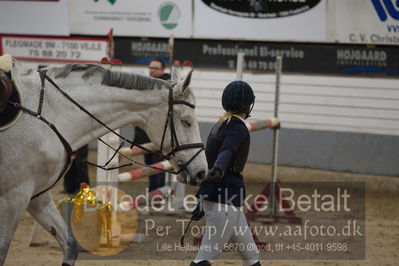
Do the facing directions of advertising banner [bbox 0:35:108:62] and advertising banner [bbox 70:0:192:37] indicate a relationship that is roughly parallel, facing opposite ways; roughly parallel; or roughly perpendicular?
roughly parallel

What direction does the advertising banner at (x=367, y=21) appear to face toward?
toward the camera

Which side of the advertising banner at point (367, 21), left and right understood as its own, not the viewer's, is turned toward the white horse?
front

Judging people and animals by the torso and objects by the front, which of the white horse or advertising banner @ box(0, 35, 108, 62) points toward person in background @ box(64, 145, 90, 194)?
the advertising banner

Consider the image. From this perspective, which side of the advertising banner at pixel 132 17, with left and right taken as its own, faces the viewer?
front

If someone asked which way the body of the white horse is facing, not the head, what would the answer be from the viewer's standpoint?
to the viewer's right

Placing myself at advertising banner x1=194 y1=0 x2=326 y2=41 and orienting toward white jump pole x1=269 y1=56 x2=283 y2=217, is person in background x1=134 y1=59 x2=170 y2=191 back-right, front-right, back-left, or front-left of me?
front-right

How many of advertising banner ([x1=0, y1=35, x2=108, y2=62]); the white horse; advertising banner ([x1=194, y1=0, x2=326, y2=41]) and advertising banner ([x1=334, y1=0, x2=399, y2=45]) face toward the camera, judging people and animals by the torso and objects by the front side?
3

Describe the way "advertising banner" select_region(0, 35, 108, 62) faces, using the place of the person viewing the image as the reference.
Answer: facing the viewer

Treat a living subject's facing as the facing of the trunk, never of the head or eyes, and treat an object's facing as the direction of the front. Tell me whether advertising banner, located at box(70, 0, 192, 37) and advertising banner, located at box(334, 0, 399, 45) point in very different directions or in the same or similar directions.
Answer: same or similar directions

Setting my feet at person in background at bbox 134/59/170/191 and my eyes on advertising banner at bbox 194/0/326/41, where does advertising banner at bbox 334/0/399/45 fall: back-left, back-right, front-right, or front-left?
front-right

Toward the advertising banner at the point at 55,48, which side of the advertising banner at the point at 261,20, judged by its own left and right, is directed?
right
